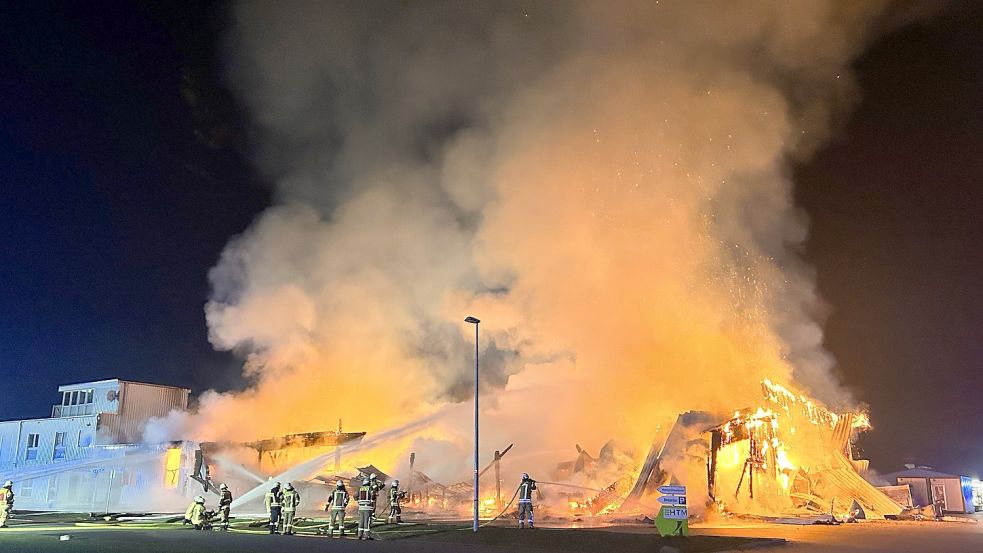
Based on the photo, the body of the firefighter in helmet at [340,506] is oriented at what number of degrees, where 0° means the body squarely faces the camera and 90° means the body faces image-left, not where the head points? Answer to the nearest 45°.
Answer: approximately 180°

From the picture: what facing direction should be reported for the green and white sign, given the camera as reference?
facing the viewer

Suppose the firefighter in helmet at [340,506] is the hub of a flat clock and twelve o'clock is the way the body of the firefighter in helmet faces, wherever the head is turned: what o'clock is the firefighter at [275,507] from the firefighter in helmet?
The firefighter is roughly at 10 o'clock from the firefighter in helmet.

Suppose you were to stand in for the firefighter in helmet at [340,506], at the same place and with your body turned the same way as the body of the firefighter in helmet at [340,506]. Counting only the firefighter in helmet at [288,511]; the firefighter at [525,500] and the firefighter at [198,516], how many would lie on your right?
1

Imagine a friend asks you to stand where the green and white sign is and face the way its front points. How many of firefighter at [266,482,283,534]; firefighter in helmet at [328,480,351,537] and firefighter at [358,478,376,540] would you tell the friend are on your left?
0

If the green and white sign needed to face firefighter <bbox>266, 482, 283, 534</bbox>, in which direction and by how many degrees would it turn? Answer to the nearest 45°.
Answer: approximately 90° to its right

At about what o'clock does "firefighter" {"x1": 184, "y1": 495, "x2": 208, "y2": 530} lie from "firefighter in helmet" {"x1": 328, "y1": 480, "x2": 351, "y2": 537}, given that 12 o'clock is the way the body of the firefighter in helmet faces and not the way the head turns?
The firefighter is roughly at 10 o'clock from the firefighter in helmet.

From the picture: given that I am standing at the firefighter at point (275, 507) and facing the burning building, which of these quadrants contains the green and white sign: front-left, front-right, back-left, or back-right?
front-right

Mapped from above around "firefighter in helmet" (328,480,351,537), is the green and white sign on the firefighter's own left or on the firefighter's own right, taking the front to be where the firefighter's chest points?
on the firefighter's own right

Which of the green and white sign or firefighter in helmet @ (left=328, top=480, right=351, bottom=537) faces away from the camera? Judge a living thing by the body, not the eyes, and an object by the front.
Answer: the firefighter in helmet

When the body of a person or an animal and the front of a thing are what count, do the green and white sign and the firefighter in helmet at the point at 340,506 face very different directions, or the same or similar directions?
very different directions

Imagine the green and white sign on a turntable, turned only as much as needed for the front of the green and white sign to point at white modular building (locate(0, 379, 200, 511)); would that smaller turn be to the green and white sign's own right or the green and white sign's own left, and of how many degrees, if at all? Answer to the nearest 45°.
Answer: approximately 135° to the green and white sign's own right

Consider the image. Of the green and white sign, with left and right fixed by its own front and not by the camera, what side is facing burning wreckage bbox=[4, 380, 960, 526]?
back

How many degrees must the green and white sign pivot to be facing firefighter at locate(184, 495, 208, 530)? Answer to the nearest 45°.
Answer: approximately 90° to its right

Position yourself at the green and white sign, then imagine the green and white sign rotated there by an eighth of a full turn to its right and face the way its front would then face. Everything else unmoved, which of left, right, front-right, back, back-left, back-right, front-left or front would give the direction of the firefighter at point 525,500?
right

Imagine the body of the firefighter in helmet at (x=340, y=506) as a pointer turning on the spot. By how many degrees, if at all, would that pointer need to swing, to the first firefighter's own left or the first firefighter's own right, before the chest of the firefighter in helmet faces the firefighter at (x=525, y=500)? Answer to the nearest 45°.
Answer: approximately 90° to the first firefighter's own right

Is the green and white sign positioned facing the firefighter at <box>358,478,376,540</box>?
no

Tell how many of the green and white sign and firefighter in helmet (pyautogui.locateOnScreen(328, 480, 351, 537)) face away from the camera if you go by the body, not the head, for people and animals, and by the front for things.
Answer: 1
